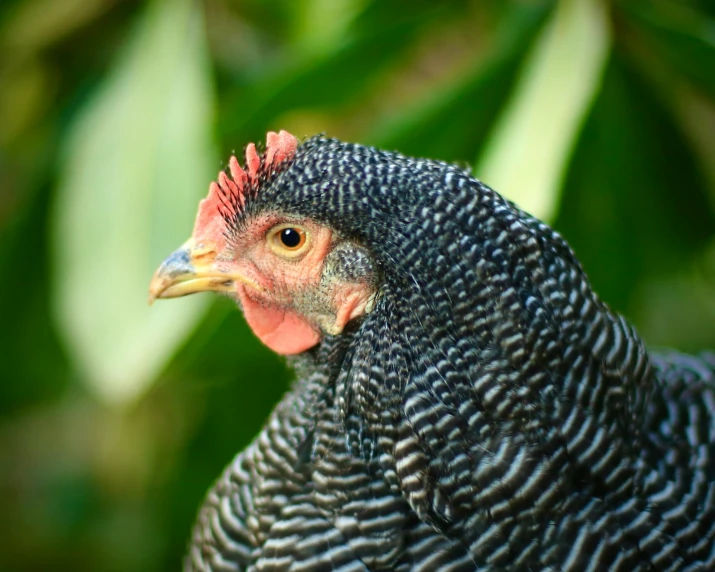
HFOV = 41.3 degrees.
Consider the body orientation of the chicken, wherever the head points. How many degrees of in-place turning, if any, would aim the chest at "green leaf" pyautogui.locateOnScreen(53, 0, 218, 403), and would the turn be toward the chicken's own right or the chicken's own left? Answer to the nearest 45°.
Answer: approximately 45° to the chicken's own right

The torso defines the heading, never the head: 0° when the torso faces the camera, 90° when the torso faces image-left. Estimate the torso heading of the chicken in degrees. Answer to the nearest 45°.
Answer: approximately 90°
